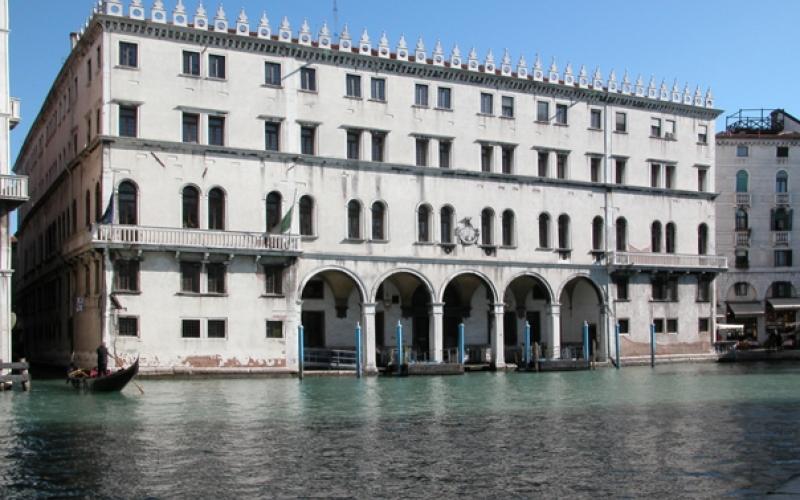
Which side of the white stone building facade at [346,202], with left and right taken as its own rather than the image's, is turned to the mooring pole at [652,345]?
left

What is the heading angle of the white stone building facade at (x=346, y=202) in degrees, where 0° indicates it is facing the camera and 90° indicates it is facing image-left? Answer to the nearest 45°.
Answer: approximately 315°

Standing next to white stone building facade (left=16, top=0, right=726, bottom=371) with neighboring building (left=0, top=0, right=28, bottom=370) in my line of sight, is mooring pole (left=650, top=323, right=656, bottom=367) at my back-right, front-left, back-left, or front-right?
back-left

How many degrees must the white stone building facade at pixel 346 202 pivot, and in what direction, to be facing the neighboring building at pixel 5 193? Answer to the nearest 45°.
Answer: approximately 90° to its right

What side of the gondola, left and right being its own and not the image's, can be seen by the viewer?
left
